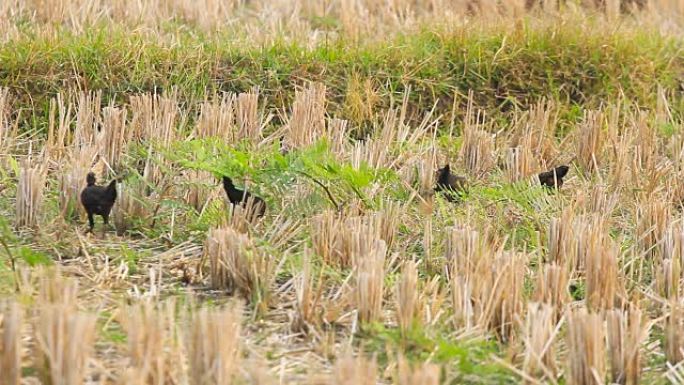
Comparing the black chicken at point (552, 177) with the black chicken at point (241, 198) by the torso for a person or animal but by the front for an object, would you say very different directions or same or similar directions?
very different directions

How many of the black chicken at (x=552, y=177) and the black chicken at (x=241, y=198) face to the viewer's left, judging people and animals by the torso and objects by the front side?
1

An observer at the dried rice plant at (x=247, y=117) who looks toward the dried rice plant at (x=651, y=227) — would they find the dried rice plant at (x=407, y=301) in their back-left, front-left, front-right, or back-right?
front-right

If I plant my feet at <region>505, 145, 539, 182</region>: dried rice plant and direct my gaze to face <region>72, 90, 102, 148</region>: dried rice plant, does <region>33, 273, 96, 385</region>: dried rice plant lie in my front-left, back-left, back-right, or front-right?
front-left

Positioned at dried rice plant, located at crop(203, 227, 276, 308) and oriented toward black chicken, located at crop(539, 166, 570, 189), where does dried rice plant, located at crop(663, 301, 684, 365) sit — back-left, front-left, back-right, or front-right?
front-right
